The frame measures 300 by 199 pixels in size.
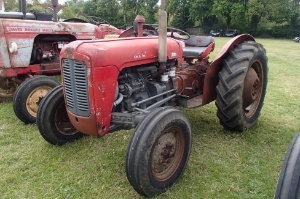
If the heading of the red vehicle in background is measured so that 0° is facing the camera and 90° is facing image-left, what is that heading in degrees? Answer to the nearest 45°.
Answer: approximately 45°

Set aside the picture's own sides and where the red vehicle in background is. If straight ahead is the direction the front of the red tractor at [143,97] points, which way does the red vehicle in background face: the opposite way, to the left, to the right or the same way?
the same way

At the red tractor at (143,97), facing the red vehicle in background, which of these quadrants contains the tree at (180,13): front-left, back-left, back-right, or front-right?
front-right

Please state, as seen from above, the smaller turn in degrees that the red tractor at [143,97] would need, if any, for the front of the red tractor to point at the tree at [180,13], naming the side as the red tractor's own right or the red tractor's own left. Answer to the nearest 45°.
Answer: approximately 135° to the red tractor's own right

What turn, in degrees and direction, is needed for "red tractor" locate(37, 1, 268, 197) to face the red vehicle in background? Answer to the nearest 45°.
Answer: approximately 90° to its right

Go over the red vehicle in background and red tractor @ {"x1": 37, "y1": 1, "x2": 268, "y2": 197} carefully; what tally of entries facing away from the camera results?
0

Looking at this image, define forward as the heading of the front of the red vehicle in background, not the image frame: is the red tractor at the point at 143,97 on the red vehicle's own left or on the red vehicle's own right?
on the red vehicle's own left
